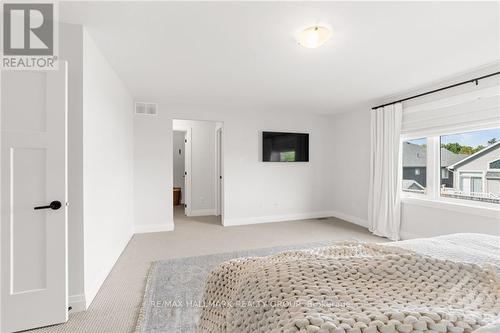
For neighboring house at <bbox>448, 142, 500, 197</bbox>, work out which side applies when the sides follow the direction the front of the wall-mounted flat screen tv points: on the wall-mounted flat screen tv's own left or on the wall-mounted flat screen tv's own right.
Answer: on the wall-mounted flat screen tv's own left

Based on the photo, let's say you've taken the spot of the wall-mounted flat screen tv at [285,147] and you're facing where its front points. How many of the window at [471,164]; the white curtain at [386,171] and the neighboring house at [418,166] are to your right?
0

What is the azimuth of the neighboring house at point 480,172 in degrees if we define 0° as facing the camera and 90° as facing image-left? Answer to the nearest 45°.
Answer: approximately 0°

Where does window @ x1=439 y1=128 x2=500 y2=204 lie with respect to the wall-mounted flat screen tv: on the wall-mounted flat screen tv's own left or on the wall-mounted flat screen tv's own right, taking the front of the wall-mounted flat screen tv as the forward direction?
on the wall-mounted flat screen tv's own left

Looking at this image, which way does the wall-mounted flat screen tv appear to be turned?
toward the camera

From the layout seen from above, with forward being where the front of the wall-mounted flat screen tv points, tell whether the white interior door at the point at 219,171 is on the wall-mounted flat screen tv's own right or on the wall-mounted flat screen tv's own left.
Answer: on the wall-mounted flat screen tv's own right

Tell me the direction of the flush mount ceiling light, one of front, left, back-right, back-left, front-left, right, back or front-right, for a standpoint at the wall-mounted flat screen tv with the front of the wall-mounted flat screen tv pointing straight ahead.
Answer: front

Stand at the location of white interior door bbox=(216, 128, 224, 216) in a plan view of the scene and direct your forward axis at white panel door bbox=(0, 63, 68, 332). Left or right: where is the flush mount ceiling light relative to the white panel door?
left
